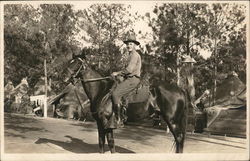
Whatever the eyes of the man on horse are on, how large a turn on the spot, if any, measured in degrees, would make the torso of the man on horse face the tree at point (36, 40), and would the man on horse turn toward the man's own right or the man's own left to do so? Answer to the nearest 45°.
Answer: approximately 45° to the man's own right

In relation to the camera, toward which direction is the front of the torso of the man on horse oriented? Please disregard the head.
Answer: to the viewer's left

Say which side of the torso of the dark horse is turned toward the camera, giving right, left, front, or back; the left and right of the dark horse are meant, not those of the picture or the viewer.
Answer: left
